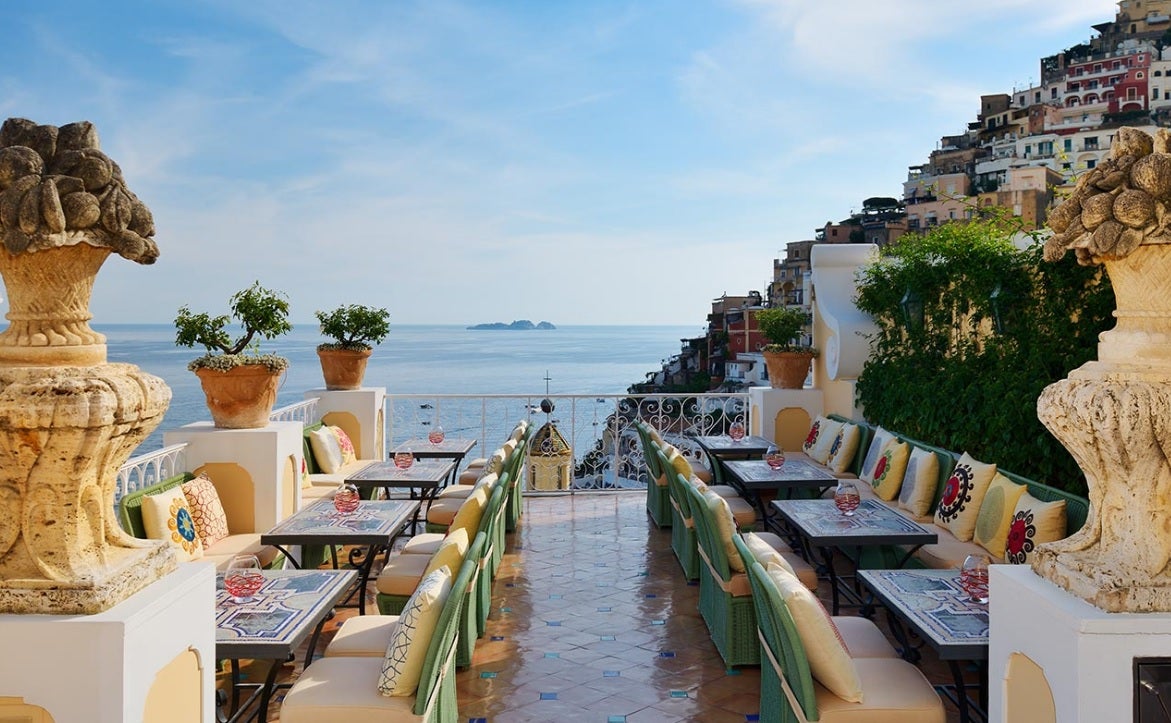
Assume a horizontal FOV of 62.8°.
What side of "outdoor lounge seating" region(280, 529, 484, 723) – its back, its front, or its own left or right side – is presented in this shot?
left

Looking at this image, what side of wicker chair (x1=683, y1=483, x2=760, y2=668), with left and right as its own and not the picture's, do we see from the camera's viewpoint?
right

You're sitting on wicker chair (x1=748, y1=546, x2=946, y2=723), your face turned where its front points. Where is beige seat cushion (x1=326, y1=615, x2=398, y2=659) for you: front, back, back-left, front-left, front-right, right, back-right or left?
back

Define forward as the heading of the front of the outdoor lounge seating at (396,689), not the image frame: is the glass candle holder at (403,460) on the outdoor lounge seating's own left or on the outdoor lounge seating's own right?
on the outdoor lounge seating's own right

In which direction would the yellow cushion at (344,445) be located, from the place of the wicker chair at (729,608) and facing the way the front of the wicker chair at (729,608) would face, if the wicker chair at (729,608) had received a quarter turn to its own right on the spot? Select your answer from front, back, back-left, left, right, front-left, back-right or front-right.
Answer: back-right

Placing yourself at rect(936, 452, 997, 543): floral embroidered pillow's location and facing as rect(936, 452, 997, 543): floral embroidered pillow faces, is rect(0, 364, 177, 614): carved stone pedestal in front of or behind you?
in front

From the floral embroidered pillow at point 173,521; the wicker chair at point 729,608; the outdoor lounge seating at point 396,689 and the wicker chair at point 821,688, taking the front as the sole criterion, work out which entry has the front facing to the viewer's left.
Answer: the outdoor lounge seating

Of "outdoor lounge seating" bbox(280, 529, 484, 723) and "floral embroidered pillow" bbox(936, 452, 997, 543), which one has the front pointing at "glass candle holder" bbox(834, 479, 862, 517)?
the floral embroidered pillow

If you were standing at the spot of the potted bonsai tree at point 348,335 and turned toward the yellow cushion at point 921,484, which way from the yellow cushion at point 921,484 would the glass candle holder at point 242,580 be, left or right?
right

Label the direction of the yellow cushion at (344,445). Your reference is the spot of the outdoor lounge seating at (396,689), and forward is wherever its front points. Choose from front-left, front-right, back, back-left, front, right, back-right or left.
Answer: right

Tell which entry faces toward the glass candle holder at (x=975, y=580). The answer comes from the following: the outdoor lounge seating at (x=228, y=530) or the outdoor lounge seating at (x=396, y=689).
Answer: the outdoor lounge seating at (x=228, y=530)

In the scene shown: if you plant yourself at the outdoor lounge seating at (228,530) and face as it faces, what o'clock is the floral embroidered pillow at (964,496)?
The floral embroidered pillow is roughly at 11 o'clock from the outdoor lounge seating.

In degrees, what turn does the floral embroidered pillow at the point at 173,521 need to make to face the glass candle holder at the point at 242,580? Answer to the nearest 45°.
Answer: approximately 45° to its right

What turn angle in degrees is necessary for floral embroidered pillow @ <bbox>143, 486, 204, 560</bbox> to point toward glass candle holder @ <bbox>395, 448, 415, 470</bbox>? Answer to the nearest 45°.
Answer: approximately 90° to its left

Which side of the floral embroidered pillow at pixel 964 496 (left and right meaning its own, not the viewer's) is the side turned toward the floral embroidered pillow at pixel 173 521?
front

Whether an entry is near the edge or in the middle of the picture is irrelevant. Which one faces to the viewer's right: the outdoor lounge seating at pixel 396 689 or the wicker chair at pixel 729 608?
the wicker chair

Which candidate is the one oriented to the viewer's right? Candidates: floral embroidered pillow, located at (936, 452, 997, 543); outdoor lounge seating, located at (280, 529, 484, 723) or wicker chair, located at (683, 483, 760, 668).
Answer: the wicker chair

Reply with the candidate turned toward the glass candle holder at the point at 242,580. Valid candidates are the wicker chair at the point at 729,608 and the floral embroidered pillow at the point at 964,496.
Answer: the floral embroidered pillow

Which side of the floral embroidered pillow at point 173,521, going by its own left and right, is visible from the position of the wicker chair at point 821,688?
front

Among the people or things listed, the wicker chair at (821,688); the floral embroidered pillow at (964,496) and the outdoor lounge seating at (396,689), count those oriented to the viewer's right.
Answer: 1

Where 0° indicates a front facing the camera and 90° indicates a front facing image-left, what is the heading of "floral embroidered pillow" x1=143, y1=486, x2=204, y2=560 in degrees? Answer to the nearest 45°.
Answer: approximately 315°
